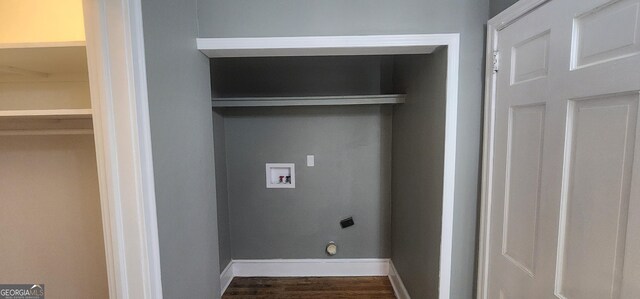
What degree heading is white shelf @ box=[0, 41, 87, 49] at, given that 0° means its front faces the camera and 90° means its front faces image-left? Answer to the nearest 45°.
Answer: approximately 0°

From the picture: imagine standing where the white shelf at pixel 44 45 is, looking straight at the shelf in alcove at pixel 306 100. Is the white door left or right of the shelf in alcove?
right

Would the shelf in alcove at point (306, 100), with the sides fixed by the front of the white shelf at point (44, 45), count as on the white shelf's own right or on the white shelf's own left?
on the white shelf's own left

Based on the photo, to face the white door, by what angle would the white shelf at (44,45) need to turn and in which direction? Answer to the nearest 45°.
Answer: approximately 45° to its left

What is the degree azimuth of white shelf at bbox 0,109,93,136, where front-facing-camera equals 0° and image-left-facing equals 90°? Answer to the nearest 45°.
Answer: approximately 0°

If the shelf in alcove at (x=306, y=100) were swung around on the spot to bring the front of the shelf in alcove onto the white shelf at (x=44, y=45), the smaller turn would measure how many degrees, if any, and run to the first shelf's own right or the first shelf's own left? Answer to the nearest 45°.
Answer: approximately 45° to the first shelf's own right
